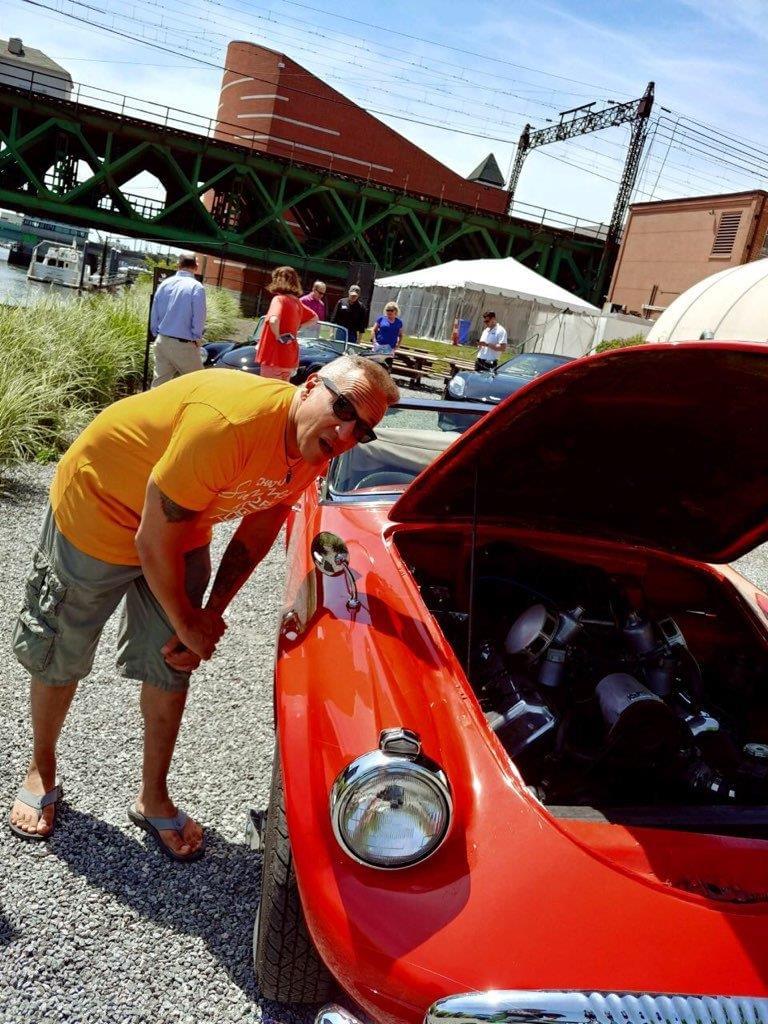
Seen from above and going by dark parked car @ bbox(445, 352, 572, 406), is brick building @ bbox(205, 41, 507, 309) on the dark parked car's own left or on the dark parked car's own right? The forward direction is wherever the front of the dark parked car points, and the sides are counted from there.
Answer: on the dark parked car's own right

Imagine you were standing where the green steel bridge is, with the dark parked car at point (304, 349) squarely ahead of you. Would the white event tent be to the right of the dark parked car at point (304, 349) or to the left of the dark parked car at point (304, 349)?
left

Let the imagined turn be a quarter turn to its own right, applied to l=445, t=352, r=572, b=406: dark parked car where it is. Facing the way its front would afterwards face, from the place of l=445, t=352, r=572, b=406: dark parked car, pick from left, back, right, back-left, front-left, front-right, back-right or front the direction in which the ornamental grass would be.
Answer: left

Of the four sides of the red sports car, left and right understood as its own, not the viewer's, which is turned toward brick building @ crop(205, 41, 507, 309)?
back

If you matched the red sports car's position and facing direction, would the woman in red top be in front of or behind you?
behind

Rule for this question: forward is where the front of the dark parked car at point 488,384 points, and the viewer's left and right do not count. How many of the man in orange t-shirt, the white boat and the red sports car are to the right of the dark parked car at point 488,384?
1

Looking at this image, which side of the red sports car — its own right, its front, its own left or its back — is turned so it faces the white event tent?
back

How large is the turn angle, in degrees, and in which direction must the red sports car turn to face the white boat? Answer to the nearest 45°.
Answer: approximately 135° to its right

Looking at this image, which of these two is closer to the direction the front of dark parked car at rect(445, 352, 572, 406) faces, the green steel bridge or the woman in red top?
the woman in red top

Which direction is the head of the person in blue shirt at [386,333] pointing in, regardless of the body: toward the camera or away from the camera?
toward the camera

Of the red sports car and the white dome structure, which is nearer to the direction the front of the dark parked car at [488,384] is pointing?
the red sports car

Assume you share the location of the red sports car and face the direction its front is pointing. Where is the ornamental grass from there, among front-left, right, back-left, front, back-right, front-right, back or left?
back-right

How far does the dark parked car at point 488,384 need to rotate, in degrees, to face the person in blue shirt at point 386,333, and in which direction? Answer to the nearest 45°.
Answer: approximately 90° to its right

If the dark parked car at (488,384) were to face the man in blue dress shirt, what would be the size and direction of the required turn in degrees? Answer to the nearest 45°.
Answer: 0° — it already faces them

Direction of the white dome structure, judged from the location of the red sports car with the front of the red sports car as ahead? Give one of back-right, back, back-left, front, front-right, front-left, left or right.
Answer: back

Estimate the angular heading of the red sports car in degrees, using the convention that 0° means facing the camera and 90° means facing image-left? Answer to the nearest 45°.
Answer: approximately 0°

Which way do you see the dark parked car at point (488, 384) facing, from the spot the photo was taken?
facing the viewer and to the left of the viewer

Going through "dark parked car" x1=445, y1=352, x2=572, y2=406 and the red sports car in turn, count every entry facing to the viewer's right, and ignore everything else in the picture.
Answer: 0
